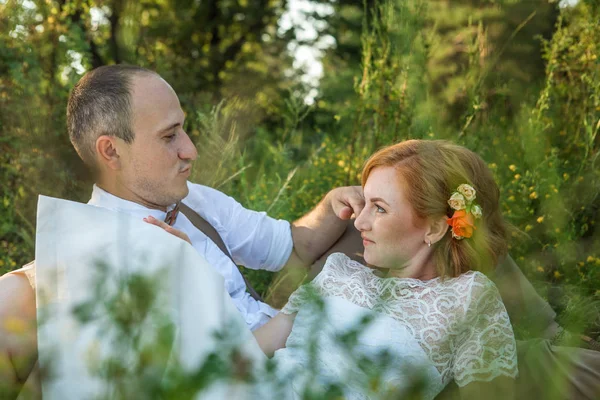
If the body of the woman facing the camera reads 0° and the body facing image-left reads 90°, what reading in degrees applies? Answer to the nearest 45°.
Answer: approximately 45°

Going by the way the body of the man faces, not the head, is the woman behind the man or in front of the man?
in front

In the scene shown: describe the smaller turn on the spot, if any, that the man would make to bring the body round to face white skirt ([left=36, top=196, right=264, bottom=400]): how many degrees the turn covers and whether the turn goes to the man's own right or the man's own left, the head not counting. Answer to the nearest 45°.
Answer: approximately 45° to the man's own right

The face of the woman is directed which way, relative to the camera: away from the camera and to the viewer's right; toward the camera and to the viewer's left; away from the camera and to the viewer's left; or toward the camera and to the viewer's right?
toward the camera and to the viewer's left

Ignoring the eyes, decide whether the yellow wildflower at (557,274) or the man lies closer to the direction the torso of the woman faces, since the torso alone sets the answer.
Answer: the man

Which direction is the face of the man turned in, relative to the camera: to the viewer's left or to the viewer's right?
to the viewer's right

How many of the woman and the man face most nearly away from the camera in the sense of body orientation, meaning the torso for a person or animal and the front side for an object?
0

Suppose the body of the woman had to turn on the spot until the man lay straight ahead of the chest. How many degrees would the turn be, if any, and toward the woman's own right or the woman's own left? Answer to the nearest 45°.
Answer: approximately 45° to the woman's own right
